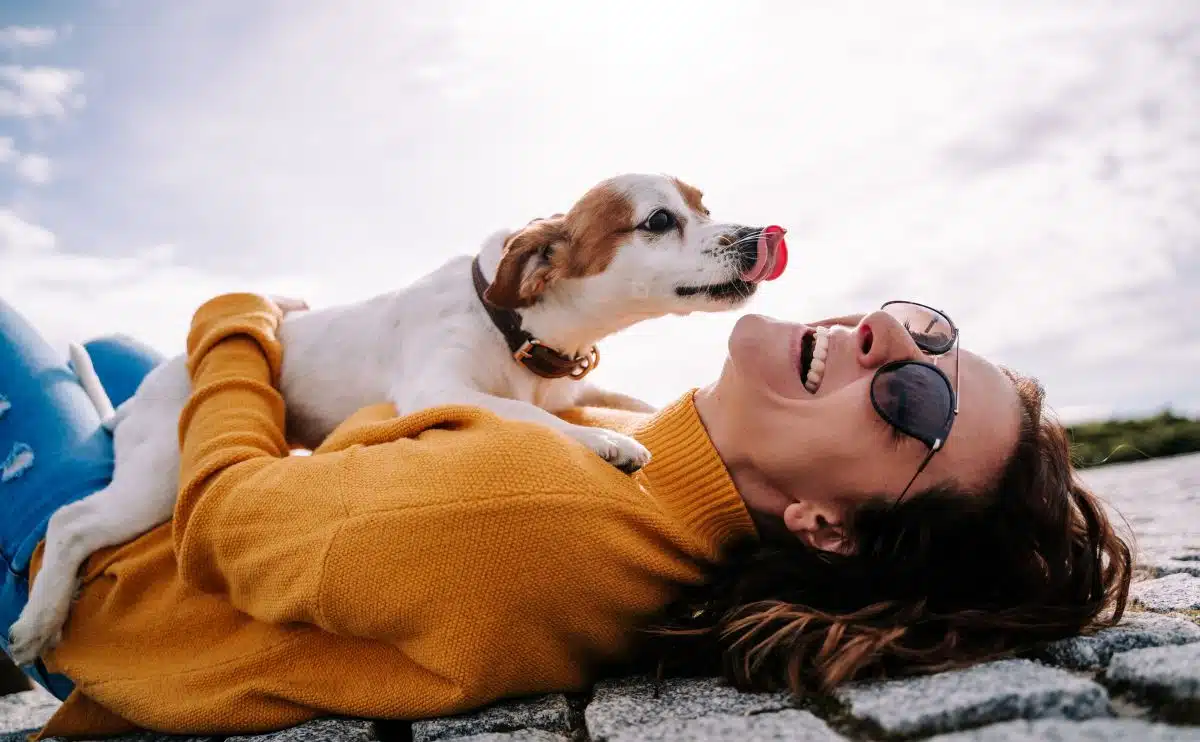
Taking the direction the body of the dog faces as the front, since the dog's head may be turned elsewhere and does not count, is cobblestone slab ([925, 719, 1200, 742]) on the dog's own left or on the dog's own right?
on the dog's own right

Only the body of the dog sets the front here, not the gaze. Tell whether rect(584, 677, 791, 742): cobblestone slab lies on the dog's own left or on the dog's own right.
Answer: on the dog's own right

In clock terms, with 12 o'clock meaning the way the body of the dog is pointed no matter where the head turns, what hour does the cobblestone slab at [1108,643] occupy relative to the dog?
The cobblestone slab is roughly at 12 o'clock from the dog.

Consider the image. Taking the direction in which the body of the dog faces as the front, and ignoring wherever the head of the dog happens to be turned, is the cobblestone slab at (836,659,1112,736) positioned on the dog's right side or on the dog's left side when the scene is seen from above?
on the dog's right side

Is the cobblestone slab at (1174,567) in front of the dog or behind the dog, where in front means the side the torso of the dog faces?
in front

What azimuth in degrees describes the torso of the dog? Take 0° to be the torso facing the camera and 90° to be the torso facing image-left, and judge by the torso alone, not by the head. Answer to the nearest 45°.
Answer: approximately 270°

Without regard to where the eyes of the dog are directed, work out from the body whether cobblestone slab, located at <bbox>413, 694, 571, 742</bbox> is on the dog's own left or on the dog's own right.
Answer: on the dog's own right

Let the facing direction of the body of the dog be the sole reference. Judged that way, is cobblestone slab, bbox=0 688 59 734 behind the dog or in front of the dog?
behind

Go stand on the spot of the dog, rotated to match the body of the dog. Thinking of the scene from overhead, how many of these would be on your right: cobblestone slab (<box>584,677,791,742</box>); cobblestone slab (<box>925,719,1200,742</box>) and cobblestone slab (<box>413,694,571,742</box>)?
3

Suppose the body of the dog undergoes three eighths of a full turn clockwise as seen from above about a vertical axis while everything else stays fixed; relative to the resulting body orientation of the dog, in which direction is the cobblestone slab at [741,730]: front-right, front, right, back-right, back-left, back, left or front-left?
front-left
